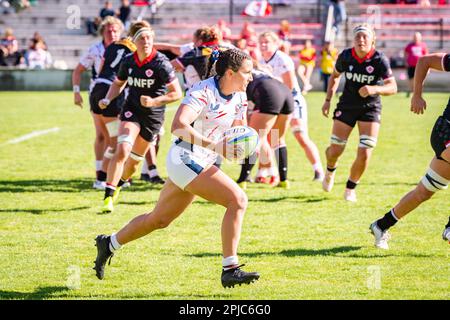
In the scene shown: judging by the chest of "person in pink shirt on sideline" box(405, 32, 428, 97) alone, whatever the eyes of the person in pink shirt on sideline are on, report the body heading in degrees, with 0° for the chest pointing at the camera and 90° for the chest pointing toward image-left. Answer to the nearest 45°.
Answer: approximately 0°

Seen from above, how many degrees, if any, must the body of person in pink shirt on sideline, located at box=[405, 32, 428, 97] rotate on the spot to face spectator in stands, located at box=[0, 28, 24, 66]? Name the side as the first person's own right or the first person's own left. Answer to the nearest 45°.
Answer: approximately 90° to the first person's own right

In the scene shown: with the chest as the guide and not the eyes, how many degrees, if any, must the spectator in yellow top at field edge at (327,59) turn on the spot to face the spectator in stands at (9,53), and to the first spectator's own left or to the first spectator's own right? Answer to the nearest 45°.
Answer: approximately 90° to the first spectator's own right

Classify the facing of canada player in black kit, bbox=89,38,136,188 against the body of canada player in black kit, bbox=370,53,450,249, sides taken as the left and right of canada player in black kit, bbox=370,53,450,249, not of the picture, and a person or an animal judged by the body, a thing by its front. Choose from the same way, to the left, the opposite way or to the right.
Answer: to the left

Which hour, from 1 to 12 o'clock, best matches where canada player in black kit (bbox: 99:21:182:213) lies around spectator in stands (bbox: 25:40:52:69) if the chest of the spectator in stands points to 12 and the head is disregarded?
The canada player in black kit is roughly at 12 o'clock from the spectator in stands.

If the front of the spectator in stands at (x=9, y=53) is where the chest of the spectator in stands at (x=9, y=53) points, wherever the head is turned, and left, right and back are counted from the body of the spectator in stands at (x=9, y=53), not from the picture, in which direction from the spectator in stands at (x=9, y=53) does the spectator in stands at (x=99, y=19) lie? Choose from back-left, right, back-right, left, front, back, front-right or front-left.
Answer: left

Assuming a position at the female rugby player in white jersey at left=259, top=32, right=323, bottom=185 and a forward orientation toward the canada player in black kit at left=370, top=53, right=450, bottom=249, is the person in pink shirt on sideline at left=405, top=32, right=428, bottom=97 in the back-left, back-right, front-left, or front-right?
back-left

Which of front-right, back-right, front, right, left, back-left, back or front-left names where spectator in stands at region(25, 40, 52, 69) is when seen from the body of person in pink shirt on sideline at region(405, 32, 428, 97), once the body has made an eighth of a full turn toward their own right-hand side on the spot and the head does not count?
front-right

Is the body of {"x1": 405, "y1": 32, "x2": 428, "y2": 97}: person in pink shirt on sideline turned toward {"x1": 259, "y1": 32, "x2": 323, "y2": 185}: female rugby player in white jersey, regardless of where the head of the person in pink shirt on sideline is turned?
yes
